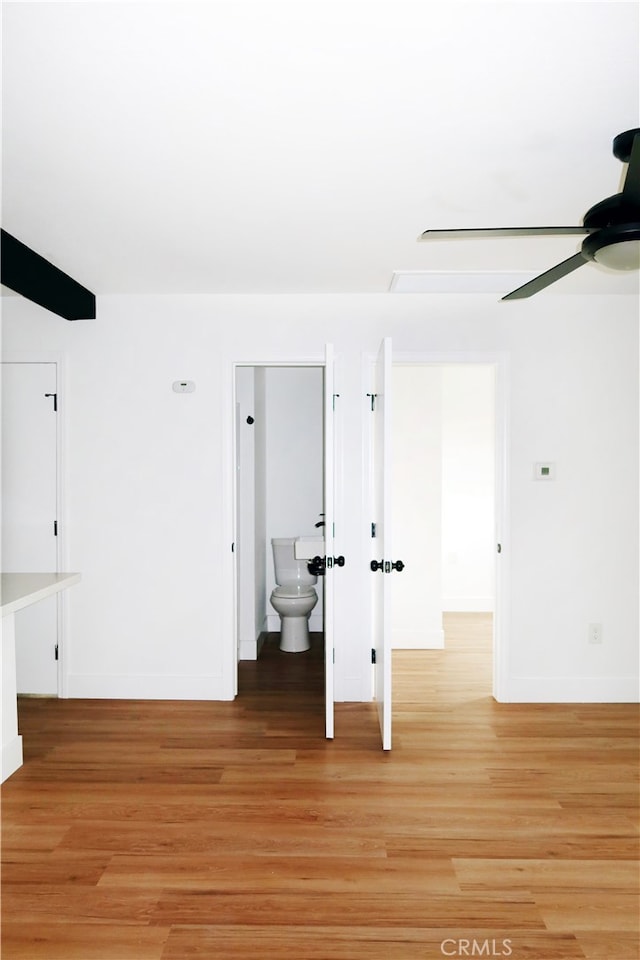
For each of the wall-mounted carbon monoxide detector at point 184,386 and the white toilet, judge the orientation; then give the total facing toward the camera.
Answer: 2

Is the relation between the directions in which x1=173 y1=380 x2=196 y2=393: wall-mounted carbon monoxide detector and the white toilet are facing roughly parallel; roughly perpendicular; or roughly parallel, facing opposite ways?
roughly parallel

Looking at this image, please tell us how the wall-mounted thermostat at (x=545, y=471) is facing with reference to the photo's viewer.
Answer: facing the viewer

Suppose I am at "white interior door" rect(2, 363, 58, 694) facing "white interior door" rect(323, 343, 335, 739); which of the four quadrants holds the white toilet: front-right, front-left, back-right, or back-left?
front-left

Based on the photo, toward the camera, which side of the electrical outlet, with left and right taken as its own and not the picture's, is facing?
front

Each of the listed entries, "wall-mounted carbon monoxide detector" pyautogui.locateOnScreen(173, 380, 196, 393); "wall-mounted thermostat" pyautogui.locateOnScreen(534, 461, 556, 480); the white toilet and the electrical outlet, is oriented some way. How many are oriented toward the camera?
4

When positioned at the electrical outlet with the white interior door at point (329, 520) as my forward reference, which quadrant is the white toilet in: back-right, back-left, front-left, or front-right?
front-right

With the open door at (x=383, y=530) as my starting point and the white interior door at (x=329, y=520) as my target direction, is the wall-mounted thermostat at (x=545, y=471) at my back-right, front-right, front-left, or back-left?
back-right

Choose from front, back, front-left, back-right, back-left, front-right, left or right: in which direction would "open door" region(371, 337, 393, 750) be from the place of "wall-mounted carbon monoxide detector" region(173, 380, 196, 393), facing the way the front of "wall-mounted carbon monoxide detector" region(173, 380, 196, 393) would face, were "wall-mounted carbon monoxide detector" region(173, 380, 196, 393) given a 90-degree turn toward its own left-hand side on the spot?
front-right

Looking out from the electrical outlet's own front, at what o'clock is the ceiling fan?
The ceiling fan is roughly at 12 o'clock from the electrical outlet.

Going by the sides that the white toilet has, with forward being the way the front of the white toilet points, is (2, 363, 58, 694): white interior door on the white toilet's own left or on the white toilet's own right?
on the white toilet's own right

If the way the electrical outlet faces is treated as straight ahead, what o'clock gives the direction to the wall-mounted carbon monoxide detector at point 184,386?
The wall-mounted carbon monoxide detector is roughly at 2 o'clock from the electrical outlet.

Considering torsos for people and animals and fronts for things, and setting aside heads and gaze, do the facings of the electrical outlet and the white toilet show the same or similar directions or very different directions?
same or similar directions

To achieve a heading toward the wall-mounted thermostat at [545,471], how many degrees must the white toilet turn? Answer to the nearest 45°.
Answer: approximately 45° to its left

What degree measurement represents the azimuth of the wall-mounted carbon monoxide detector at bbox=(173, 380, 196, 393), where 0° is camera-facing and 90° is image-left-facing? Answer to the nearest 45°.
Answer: approximately 0°

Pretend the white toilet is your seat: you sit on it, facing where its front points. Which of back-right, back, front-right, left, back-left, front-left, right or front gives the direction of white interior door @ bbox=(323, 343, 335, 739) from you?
front
